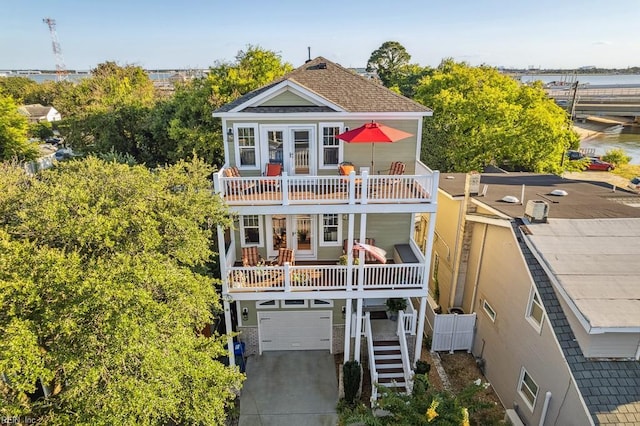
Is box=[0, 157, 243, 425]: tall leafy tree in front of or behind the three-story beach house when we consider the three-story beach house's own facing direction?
in front

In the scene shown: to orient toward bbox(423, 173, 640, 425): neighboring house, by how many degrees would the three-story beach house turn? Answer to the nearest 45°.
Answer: approximately 45° to its left

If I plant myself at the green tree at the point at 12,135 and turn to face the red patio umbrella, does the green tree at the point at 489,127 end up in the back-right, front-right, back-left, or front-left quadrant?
front-left

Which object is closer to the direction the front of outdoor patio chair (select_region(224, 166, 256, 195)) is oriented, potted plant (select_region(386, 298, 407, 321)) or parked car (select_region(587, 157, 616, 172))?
the potted plant

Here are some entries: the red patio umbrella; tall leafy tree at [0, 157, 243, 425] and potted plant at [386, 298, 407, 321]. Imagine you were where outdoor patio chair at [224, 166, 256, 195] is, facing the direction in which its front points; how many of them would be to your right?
1

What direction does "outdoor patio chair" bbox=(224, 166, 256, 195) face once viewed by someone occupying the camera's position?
facing the viewer and to the right of the viewer

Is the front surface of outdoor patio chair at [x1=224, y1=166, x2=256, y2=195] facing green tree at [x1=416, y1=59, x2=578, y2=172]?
no

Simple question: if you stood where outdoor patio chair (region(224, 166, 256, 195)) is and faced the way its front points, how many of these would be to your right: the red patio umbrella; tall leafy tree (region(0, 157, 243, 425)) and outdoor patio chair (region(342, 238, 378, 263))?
1

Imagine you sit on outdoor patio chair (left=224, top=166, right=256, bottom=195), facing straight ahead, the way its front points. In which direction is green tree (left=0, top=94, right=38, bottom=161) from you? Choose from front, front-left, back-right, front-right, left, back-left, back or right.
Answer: back

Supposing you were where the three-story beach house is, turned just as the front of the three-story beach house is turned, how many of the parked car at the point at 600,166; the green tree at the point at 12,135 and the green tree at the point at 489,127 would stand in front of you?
0

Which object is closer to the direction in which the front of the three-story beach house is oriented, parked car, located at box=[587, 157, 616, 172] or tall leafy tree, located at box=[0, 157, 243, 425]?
the tall leafy tree

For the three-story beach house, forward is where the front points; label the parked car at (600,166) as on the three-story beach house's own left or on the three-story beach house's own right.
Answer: on the three-story beach house's own left

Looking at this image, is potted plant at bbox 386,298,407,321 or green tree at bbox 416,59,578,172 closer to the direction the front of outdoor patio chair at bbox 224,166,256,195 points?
the potted plant

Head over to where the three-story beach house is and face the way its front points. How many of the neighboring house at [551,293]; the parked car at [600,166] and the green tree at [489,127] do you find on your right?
0

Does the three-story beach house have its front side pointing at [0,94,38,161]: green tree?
no

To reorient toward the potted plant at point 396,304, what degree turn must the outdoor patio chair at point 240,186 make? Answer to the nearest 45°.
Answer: approximately 45° to its left

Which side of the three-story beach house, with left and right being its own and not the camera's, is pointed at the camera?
front
